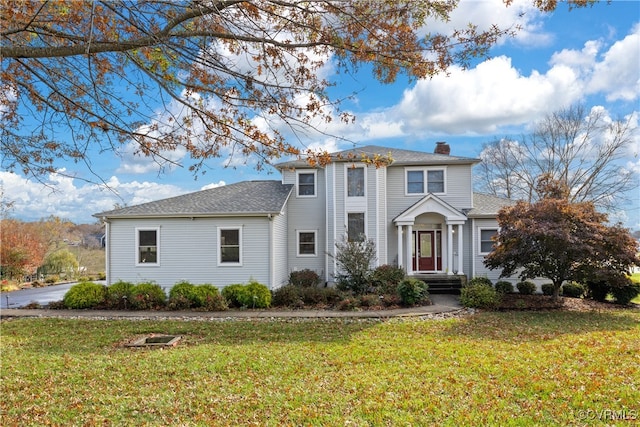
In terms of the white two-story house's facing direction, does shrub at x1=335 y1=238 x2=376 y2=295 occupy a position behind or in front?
in front

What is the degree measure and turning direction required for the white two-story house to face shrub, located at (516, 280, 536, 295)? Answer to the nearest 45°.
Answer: approximately 90° to its left

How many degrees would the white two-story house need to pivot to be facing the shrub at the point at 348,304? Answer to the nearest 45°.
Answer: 0° — it already faces it

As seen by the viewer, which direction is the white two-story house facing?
toward the camera

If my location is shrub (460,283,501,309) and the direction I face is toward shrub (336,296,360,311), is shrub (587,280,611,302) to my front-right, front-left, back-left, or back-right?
back-right
